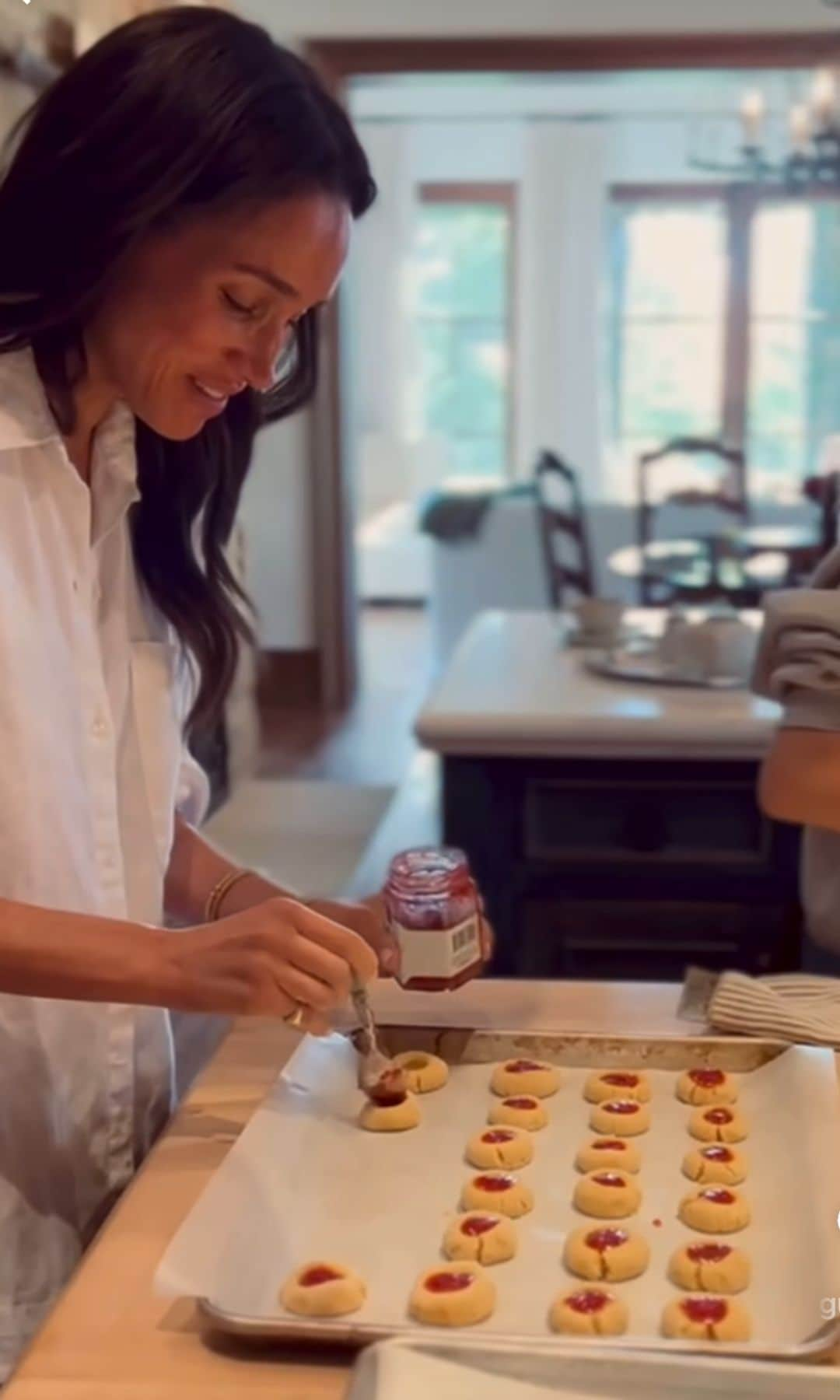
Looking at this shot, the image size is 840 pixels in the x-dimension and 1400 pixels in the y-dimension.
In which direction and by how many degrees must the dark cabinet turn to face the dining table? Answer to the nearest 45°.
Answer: approximately 180°

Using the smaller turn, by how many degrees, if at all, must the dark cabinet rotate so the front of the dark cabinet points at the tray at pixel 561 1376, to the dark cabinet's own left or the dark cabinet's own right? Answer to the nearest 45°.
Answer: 0° — it already faces it

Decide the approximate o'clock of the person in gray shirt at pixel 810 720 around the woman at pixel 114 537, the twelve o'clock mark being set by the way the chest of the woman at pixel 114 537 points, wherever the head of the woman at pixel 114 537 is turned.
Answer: the person in gray shirt at pixel 810 720 is roughly at 10 o'clock from the woman at pixel 114 537.

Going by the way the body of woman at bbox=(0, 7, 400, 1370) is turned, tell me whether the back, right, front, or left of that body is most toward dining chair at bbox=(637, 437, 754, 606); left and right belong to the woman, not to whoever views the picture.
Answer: left

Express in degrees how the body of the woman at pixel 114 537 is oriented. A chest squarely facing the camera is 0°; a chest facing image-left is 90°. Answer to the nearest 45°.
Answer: approximately 315°

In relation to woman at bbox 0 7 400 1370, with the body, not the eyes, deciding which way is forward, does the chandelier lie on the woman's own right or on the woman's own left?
on the woman's own left

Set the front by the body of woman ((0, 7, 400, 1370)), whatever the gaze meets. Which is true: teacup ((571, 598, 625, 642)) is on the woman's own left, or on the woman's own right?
on the woman's own left

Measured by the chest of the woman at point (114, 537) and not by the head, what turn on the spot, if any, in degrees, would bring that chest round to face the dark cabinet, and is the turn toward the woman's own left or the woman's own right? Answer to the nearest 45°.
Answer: approximately 90° to the woman's own left
